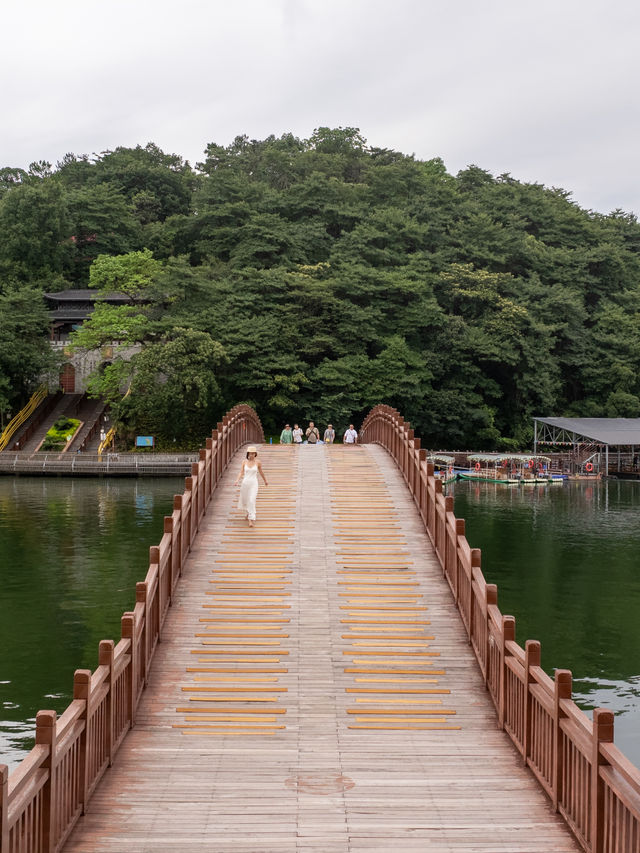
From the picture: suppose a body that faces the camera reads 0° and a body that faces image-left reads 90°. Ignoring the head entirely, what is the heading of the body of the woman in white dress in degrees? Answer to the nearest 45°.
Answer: approximately 0°
